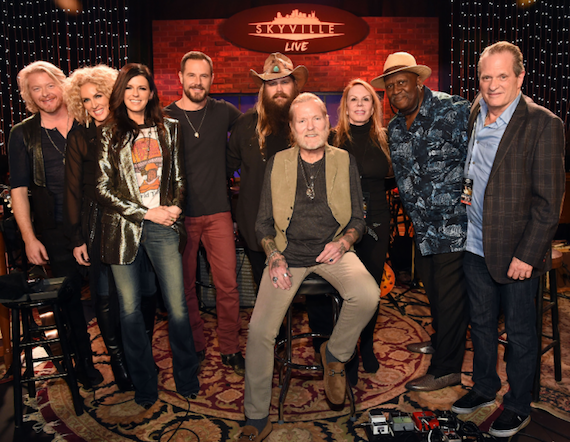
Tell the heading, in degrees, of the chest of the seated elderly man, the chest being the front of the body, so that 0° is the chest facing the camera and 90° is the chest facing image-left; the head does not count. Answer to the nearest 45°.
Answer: approximately 0°

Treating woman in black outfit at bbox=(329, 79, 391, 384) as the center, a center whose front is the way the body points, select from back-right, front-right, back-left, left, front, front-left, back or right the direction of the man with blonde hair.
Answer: right

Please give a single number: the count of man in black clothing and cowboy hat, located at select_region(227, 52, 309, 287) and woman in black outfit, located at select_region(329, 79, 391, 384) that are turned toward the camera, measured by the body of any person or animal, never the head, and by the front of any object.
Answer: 2

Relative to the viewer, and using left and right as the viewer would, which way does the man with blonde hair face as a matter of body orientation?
facing the viewer and to the right of the viewer

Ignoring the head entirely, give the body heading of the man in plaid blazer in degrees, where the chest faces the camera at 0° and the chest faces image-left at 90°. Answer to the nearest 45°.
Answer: approximately 45°

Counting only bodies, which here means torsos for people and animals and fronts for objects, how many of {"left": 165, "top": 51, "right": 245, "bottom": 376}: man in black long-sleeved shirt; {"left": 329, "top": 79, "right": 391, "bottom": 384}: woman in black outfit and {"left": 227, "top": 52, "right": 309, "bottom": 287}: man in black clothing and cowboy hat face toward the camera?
3

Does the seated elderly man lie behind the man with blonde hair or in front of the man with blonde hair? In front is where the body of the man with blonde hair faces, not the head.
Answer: in front

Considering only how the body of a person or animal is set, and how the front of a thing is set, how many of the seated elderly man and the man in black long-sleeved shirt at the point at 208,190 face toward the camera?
2
